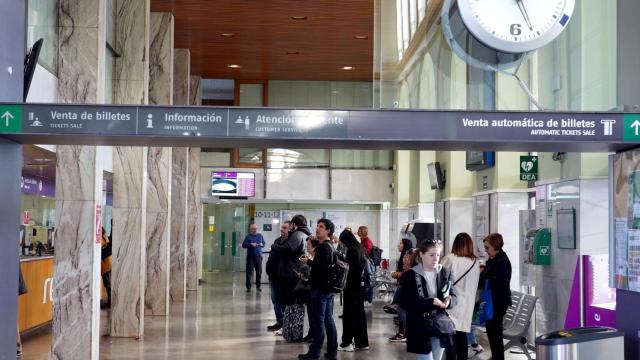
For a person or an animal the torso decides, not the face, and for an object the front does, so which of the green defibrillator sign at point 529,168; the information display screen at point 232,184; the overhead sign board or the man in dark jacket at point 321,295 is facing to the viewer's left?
the man in dark jacket

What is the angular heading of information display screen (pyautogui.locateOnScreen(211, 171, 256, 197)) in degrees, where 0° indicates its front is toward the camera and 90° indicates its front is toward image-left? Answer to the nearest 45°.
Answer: approximately 0°

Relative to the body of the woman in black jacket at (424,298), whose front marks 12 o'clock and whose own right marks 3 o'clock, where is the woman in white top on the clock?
The woman in white top is roughly at 8 o'clock from the woman in black jacket.

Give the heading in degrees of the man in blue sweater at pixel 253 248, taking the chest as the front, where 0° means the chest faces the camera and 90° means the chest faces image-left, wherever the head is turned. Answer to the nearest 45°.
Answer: approximately 0°

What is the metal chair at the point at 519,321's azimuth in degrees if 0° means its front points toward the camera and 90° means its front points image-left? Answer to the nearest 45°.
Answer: approximately 45°

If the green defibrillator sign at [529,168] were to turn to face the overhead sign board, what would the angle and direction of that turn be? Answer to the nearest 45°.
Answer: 0° — it already faces it

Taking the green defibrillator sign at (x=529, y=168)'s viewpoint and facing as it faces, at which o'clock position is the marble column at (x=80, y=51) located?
The marble column is roughly at 2 o'clock from the green defibrillator sign.

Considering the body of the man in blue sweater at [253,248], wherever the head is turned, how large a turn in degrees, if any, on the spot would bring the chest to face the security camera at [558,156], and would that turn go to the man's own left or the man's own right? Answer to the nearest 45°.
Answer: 0° — they already face it

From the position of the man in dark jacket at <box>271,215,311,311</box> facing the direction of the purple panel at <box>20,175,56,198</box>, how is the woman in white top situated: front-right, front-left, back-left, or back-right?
back-left

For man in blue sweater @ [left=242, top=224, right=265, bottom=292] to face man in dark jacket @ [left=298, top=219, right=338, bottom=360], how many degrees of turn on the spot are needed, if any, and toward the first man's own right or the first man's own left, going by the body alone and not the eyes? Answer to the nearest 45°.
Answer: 0° — they already face them

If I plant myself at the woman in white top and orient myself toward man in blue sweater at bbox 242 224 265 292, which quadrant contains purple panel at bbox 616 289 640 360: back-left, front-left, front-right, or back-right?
back-right
